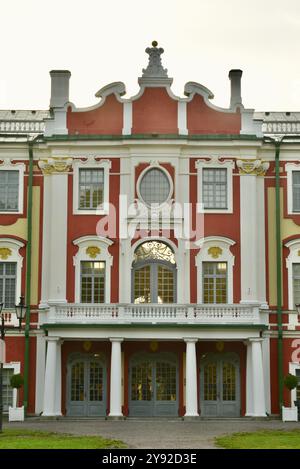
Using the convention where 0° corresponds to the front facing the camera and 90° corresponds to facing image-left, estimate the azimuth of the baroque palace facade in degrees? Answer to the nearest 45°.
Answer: approximately 0°
